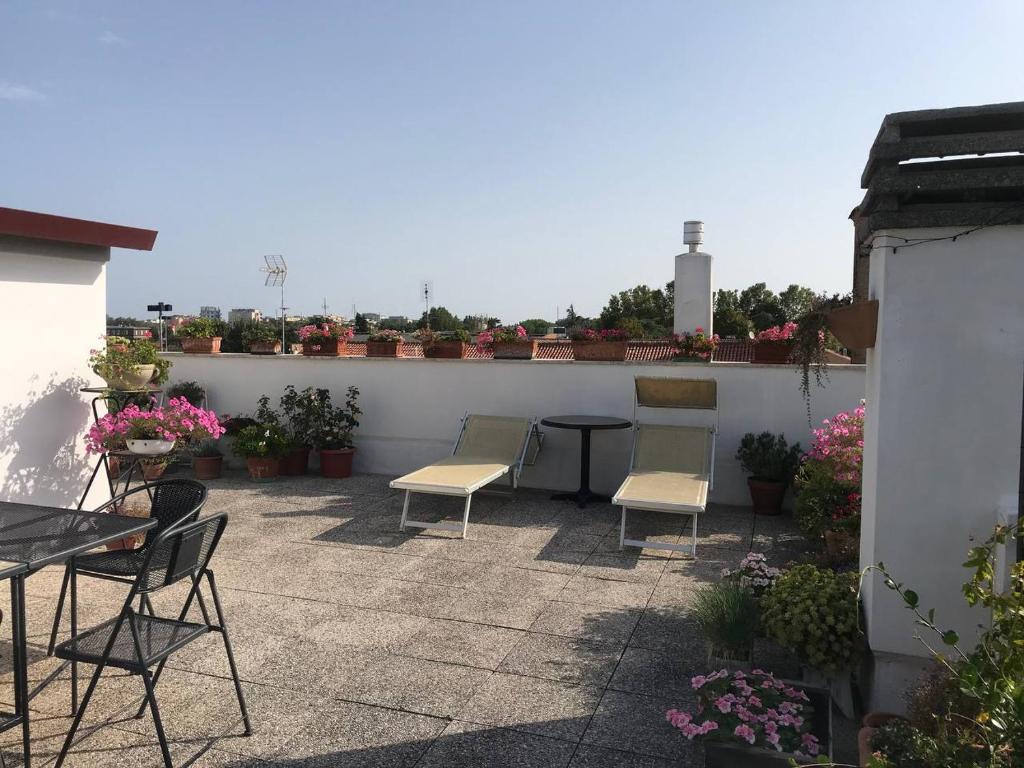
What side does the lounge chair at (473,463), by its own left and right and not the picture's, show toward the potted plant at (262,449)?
right

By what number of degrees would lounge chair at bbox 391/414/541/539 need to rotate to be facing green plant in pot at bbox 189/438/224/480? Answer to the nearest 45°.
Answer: approximately 90° to its right

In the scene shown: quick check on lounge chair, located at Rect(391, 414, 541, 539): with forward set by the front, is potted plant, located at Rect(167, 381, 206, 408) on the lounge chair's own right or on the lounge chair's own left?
on the lounge chair's own right

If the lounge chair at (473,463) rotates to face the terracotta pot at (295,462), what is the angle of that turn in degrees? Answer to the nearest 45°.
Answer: approximately 90° to its right

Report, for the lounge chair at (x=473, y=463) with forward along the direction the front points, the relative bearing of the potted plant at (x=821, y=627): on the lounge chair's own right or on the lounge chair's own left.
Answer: on the lounge chair's own left

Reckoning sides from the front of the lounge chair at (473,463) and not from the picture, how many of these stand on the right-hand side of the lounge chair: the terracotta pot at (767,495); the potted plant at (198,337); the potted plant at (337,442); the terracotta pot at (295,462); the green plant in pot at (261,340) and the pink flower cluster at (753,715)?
4

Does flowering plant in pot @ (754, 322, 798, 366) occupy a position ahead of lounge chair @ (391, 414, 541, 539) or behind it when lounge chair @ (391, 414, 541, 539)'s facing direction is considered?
behind

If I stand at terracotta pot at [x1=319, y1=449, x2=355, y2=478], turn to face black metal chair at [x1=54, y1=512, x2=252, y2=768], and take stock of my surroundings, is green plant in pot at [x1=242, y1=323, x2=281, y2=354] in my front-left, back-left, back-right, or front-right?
back-right

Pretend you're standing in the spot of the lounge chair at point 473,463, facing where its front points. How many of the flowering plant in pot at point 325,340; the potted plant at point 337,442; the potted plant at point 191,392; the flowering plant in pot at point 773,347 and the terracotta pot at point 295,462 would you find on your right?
4

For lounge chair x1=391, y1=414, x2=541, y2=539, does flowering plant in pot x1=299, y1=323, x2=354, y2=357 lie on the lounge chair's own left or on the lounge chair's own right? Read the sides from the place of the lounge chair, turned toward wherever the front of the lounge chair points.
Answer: on the lounge chair's own right

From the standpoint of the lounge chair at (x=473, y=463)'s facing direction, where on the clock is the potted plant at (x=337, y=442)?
The potted plant is roughly at 3 o'clock from the lounge chair.

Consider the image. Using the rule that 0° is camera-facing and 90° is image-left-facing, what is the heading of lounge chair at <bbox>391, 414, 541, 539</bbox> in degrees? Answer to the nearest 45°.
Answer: approximately 45°

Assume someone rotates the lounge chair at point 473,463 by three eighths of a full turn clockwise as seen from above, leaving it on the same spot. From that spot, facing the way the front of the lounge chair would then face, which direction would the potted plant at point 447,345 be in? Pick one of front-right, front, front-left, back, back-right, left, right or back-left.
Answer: front

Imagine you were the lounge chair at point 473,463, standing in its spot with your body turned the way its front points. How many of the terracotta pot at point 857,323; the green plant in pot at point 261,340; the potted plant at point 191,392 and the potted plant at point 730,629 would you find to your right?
2
